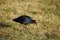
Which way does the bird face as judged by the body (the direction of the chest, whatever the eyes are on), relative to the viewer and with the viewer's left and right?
facing to the right of the viewer
